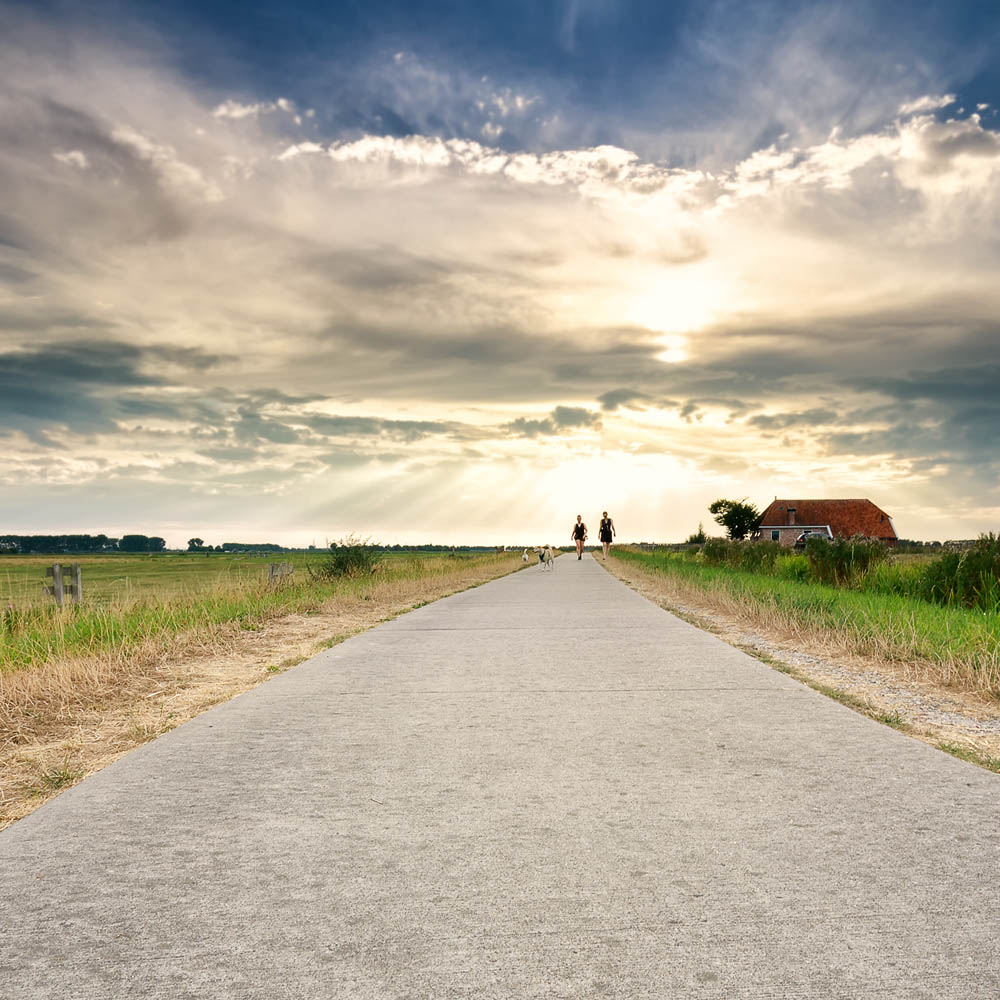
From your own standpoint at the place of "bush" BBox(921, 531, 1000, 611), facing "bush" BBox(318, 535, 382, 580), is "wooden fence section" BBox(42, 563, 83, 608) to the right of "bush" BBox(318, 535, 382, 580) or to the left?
left

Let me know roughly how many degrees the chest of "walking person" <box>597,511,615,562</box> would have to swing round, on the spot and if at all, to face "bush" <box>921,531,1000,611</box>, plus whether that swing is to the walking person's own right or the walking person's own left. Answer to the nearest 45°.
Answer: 0° — they already face it

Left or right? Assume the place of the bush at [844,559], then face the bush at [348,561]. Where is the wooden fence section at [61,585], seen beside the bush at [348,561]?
left

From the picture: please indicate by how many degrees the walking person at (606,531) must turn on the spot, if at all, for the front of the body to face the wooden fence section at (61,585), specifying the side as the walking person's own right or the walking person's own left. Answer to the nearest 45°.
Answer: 0° — they already face it

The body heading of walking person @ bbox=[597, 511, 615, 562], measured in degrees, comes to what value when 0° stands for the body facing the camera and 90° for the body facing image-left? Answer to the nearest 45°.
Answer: approximately 0°
